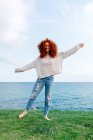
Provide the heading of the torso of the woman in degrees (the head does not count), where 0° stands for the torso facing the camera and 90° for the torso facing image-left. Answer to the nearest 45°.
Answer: approximately 0°
